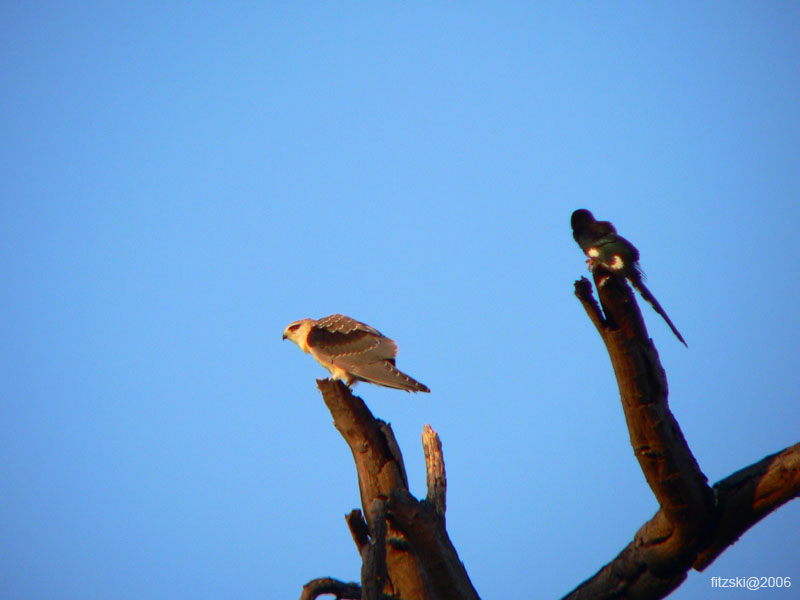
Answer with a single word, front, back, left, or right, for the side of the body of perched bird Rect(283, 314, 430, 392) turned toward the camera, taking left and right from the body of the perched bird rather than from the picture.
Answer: left

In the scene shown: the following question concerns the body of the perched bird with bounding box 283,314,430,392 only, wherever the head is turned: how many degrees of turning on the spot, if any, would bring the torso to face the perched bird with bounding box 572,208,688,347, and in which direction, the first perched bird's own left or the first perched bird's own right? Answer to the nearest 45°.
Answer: approximately 135° to the first perched bird's own left
